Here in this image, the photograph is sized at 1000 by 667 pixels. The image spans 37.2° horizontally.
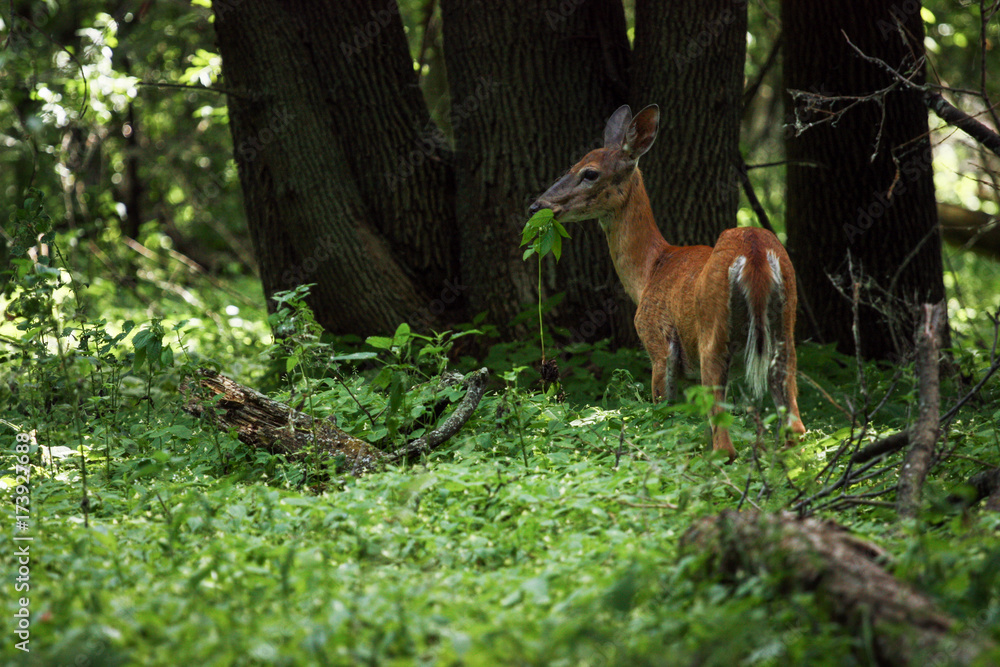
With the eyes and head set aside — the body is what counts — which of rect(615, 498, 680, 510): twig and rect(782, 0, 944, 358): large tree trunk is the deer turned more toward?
the large tree trunk

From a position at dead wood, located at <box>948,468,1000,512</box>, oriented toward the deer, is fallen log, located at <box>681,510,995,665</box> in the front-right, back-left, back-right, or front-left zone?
back-left

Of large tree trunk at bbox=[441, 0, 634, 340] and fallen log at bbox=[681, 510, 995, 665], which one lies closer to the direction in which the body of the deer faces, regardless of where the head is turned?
the large tree trunk

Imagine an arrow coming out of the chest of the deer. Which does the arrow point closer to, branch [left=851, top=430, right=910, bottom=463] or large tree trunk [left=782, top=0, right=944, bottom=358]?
the large tree trunk

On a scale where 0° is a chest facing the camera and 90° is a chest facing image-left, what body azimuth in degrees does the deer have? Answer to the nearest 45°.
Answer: approximately 135°

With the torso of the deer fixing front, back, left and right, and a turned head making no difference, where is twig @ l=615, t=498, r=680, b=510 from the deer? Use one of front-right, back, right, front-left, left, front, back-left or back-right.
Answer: back-left

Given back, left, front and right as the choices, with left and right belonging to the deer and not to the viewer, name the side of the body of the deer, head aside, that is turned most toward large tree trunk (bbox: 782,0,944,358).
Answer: right

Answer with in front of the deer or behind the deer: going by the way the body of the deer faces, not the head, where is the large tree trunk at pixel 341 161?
in front

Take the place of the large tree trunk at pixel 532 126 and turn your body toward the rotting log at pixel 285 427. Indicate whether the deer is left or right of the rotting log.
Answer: left

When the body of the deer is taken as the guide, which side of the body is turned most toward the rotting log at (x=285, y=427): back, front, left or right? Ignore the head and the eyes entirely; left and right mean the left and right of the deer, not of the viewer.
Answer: left

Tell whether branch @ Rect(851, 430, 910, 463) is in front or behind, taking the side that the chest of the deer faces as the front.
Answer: behind

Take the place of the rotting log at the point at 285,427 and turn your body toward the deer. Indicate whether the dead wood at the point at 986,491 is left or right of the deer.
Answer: right
